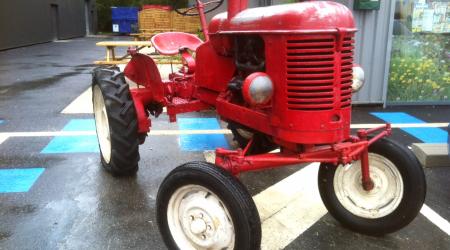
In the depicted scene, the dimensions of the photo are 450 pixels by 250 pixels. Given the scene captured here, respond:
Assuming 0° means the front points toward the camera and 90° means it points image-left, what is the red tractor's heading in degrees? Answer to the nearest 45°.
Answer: approximately 315°

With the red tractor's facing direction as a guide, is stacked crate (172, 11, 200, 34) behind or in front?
behind

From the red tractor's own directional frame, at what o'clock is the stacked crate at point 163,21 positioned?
The stacked crate is roughly at 7 o'clock from the red tractor.

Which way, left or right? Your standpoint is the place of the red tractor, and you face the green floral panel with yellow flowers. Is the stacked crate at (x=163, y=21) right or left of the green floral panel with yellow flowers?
left

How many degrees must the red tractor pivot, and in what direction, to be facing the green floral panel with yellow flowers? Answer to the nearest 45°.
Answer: approximately 90° to its left
